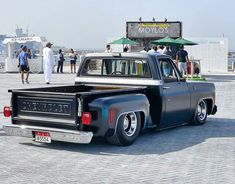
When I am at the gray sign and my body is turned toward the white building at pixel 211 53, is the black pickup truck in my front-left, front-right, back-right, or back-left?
back-right

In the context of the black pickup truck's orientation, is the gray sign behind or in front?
in front

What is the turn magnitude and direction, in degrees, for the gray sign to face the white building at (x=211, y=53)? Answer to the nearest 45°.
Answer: approximately 135° to its left

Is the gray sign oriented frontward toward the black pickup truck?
yes

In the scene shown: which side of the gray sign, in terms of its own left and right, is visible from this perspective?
front

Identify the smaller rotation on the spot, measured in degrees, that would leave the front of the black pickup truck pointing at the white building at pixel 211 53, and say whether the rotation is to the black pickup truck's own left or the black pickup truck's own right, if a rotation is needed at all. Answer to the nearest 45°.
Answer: approximately 45° to the black pickup truck's own left

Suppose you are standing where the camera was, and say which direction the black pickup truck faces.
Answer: facing away from the viewer and to the right of the viewer

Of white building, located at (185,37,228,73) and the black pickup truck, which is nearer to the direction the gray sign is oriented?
the black pickup truck

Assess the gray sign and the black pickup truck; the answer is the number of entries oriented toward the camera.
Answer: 1
